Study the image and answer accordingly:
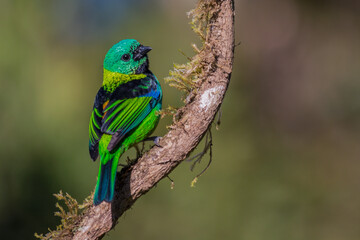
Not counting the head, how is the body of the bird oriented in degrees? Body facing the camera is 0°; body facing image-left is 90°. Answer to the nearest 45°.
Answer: approximately 225°

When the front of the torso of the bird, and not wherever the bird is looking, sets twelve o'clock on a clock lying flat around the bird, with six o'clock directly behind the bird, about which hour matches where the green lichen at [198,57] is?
The green lichen is roughly at 3 o'clock from the bird.
